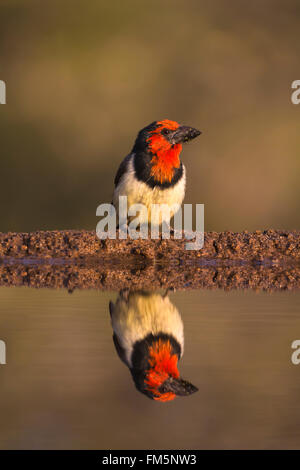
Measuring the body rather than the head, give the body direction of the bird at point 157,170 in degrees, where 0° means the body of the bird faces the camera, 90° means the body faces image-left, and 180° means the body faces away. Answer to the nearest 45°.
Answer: approximately 315°
